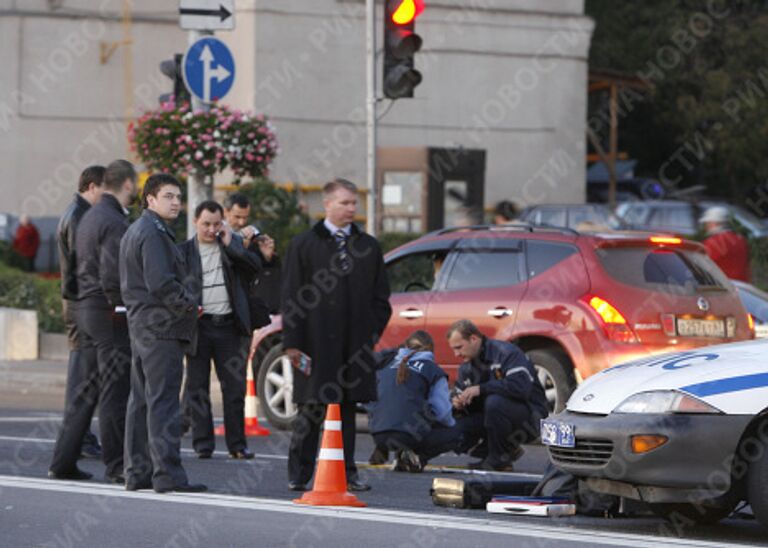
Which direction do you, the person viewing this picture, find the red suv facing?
facing away from the viewer and to the left of the viewer

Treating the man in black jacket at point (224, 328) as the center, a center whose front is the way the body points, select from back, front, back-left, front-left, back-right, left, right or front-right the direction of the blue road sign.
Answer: back

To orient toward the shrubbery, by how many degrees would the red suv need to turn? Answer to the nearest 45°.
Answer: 0° — it already faces it

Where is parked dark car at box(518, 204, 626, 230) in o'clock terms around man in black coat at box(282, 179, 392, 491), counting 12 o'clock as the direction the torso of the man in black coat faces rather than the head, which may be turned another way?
The parked dark car is roughly at 8 o'clock from the man in black coat.

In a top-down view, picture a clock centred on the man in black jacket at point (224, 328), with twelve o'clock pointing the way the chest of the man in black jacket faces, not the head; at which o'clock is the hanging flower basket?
The hanging flower basket is roughly at 6 o'clock from the man in black jacket.

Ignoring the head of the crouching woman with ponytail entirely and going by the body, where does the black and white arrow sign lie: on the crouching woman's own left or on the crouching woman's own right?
on the crouching woman's own left

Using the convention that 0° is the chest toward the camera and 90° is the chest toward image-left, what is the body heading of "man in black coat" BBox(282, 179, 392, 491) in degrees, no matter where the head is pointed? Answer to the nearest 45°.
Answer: approximately 315°

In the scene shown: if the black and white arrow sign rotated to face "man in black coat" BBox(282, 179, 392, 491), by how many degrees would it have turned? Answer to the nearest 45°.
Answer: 0° — it already faces them

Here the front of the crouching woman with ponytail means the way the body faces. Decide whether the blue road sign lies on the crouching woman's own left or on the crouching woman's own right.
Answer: on the crouching woman's own left
